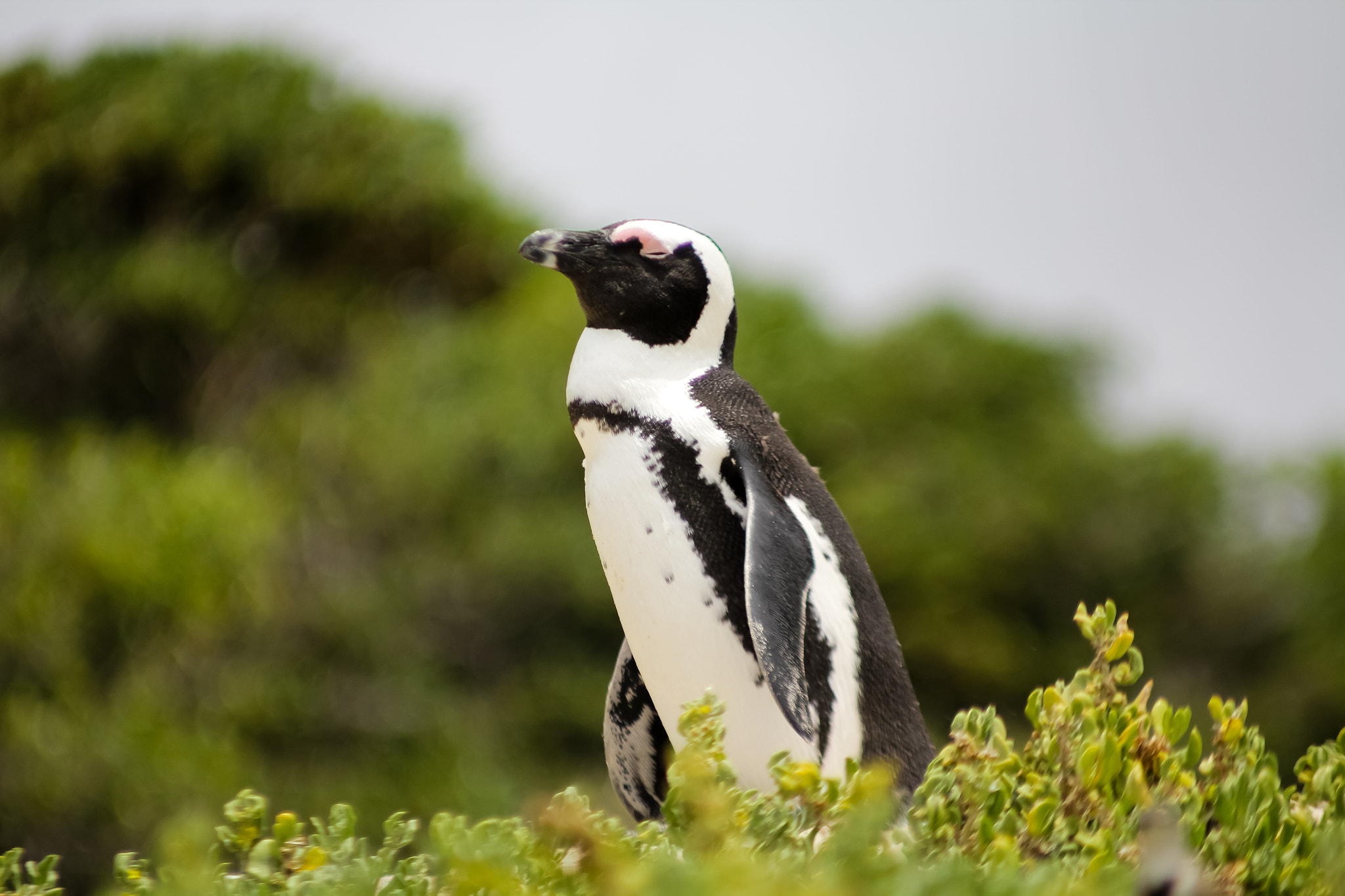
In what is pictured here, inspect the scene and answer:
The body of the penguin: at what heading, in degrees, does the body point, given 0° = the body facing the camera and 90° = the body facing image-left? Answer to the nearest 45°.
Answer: approximately 90°
